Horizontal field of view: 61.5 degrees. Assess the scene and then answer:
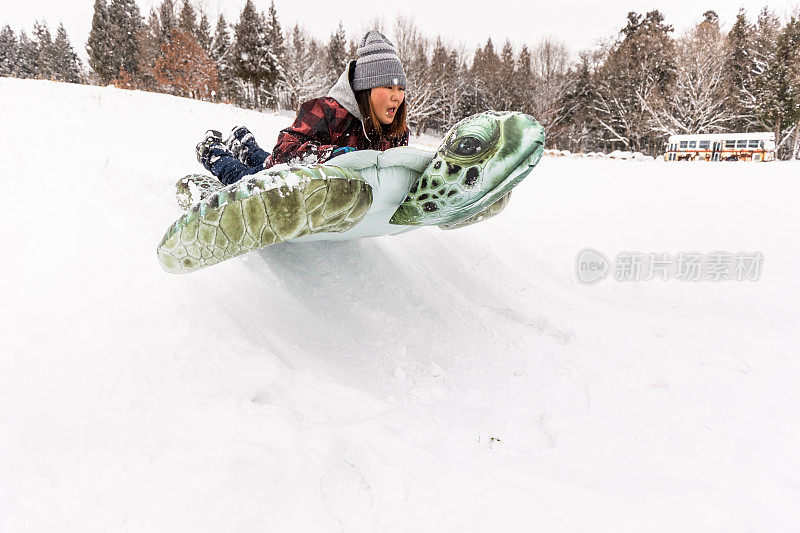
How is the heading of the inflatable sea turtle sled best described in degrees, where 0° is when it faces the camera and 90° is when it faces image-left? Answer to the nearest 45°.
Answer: approximately 270°

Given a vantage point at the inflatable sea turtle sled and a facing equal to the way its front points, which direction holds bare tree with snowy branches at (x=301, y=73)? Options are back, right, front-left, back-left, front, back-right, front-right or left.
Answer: left

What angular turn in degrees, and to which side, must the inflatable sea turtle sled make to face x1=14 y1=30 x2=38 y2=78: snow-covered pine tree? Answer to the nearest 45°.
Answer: approximately 135° to its left

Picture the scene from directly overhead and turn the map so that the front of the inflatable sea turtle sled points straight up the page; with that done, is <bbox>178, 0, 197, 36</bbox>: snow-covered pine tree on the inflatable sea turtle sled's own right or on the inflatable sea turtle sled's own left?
on the inflatable sea turtle sled's own left

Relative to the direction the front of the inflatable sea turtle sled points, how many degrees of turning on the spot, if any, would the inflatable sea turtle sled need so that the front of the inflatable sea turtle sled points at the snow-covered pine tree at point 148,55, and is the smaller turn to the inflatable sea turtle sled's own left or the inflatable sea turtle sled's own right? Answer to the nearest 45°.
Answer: approximately 90° to the inflatable sea turtle sled's own left

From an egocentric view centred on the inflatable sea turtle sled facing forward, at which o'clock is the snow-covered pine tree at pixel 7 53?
The snow-covered pine tree is roughly at 8 o'clock from the inflatable sea turtle sled.

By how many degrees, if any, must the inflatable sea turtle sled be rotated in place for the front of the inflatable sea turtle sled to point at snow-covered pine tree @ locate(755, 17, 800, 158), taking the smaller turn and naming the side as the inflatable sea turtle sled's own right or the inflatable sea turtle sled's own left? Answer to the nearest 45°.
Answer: approximately 45° to the inflatable sea turtle sled's own left

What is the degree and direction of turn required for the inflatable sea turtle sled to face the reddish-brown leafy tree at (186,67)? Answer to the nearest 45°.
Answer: approximately 90° to its left

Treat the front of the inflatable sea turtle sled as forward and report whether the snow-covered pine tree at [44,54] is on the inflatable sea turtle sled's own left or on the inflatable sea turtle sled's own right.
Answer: on the inflatable sea turtle sled's own left

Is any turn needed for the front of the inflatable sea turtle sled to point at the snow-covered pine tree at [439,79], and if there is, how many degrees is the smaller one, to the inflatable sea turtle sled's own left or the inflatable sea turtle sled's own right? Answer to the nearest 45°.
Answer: approximately 90° to the inflatable sea turtle sled's own left
